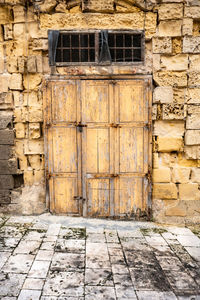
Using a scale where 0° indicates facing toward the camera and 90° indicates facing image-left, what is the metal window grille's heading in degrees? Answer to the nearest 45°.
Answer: approximately 0°

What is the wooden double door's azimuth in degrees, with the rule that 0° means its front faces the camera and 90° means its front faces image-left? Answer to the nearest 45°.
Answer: approximately 0°

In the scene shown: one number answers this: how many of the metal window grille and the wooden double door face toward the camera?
2
